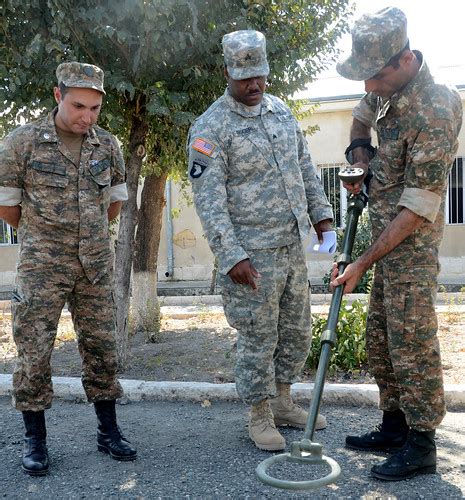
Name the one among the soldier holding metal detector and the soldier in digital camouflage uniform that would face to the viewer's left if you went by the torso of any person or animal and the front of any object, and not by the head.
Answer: the soldier holding metal detector

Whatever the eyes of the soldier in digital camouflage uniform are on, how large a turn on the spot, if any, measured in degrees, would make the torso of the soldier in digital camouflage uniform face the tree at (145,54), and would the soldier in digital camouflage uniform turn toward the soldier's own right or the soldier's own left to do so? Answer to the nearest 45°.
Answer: approximately 180°

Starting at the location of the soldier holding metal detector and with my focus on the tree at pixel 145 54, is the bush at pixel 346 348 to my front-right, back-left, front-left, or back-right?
front-right

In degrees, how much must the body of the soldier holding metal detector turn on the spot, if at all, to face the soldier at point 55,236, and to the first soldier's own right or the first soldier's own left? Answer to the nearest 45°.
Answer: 0° — they already face them

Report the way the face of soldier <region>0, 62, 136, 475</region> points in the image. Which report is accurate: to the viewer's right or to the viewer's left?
to the viewer's right

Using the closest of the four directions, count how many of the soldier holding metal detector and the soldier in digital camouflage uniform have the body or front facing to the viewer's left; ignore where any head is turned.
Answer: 1

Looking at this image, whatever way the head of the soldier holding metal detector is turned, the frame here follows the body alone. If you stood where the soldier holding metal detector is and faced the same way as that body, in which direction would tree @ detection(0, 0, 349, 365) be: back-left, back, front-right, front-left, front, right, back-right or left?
front-right

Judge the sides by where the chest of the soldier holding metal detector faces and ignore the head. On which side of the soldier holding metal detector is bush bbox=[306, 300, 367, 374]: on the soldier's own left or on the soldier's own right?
on the soldier's own right

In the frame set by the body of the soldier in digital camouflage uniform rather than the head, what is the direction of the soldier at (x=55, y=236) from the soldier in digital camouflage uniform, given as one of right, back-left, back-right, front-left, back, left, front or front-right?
back-right

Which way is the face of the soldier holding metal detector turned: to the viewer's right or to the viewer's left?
to the viewer's left

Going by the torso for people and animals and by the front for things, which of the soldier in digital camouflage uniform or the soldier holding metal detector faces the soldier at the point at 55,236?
the soldier holding metal detector

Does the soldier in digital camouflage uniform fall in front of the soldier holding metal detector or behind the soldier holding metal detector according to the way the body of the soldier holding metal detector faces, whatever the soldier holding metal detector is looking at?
in front

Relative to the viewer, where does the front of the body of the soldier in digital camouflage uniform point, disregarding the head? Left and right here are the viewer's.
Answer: facing the viewer and to the right of the viewer

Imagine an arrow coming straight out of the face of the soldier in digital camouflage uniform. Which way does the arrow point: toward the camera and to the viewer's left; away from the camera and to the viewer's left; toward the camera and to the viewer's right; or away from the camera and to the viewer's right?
toward the camera and to the viewer's right

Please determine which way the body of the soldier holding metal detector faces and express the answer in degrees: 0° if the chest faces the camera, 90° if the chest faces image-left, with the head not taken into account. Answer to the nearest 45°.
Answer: approximately 90°
